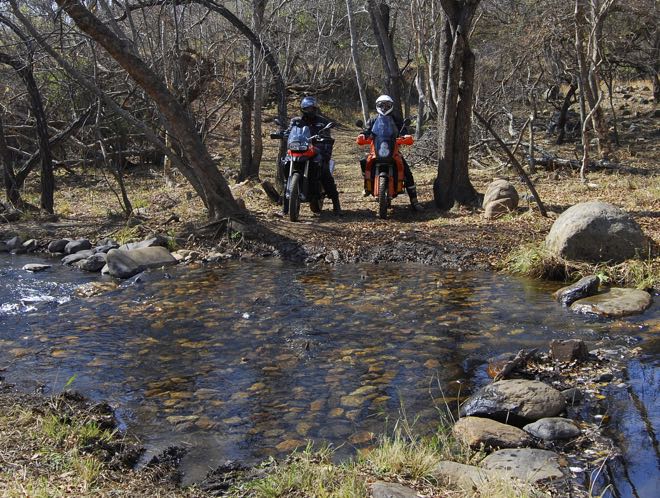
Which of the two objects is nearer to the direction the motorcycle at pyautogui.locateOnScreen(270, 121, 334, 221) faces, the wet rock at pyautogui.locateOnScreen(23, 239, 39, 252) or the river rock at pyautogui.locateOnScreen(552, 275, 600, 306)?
the river rock

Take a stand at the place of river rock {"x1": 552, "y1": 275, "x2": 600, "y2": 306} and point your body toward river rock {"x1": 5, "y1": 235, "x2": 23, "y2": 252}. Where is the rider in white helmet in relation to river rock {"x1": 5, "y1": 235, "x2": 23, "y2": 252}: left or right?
right

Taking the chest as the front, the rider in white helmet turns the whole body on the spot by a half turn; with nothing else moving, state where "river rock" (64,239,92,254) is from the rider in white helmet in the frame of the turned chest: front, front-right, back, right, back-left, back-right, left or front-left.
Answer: left

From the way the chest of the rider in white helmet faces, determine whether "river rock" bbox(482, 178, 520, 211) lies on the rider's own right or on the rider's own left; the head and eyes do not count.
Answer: on the rider's own left

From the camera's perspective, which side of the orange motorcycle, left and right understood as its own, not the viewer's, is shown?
front

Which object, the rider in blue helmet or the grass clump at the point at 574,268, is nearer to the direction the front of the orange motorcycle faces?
the grass clump

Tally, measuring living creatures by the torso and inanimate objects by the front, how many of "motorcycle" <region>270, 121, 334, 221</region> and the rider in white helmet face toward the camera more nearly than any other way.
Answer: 2

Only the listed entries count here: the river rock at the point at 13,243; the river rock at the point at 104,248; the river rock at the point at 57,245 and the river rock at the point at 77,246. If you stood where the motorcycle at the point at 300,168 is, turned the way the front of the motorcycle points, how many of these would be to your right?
4

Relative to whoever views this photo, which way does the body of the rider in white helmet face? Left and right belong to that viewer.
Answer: facing the viewer

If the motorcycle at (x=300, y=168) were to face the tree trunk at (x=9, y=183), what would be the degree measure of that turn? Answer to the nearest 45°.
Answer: approximately 135° to its right

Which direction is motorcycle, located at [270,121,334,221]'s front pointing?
toward the camera

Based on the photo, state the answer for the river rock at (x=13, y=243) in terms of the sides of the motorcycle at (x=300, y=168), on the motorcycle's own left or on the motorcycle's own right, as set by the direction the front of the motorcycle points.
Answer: on the motorcycle's own right

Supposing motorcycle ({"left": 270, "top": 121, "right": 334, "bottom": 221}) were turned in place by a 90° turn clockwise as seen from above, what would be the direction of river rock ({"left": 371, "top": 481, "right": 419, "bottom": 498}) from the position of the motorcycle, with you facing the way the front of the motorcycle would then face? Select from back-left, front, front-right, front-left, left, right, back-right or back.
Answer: left

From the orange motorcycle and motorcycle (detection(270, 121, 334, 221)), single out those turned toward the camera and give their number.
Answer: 2

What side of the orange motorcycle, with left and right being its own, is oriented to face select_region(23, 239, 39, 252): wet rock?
right

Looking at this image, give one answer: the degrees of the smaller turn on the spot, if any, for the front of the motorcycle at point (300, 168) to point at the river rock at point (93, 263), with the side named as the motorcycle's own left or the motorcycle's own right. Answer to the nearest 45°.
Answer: approximately 45° to the motorcycle's own right

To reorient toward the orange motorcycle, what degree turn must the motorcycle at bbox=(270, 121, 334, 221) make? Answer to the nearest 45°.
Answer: approximately 90° to its left

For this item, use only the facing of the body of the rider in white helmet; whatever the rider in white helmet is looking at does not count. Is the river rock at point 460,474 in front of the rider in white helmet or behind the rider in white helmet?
in front

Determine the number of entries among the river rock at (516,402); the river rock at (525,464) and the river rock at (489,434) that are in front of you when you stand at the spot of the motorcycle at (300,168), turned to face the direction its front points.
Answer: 3
